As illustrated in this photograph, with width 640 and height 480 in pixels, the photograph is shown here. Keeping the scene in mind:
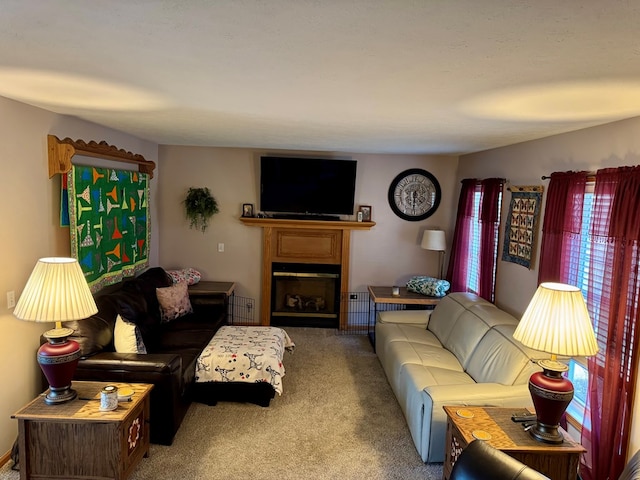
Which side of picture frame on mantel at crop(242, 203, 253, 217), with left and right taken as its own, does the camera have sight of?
front

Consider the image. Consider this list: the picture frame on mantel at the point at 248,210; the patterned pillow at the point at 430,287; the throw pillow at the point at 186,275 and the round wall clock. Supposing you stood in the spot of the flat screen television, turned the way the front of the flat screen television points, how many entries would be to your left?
2

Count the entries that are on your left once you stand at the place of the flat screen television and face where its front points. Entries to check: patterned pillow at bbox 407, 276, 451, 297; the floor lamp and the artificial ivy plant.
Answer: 2

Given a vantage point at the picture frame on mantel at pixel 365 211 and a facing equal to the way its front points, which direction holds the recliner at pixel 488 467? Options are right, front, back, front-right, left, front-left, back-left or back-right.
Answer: front

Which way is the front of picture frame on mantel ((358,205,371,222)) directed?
toward the camera

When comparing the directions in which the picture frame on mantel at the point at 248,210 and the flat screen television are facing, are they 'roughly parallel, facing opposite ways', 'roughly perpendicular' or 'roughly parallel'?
roughly parallel

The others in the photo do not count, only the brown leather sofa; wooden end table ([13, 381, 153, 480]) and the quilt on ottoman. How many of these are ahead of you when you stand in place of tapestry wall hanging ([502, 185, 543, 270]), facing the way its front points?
3

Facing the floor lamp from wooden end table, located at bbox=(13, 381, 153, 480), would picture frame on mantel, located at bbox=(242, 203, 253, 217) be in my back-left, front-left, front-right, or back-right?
front-left

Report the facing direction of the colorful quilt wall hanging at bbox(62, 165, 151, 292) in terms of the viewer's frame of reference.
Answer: facing the viewer and to the right of the viewer

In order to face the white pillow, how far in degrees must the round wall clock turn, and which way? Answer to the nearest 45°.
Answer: approximately 45° to its right

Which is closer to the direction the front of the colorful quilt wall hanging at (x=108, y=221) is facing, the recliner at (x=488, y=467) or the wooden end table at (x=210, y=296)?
the recliner

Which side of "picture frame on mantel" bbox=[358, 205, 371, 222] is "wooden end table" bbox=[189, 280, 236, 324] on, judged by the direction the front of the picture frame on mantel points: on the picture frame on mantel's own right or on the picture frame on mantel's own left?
on the picture frame on mantel's own right

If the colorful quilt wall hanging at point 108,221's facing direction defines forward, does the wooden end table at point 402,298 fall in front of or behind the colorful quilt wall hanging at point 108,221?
in front

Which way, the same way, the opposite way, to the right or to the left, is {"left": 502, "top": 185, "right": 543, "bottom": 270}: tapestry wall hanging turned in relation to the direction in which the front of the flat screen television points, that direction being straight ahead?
to the right

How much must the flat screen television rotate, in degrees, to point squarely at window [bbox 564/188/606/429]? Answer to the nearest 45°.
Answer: approximately 45° to its left
